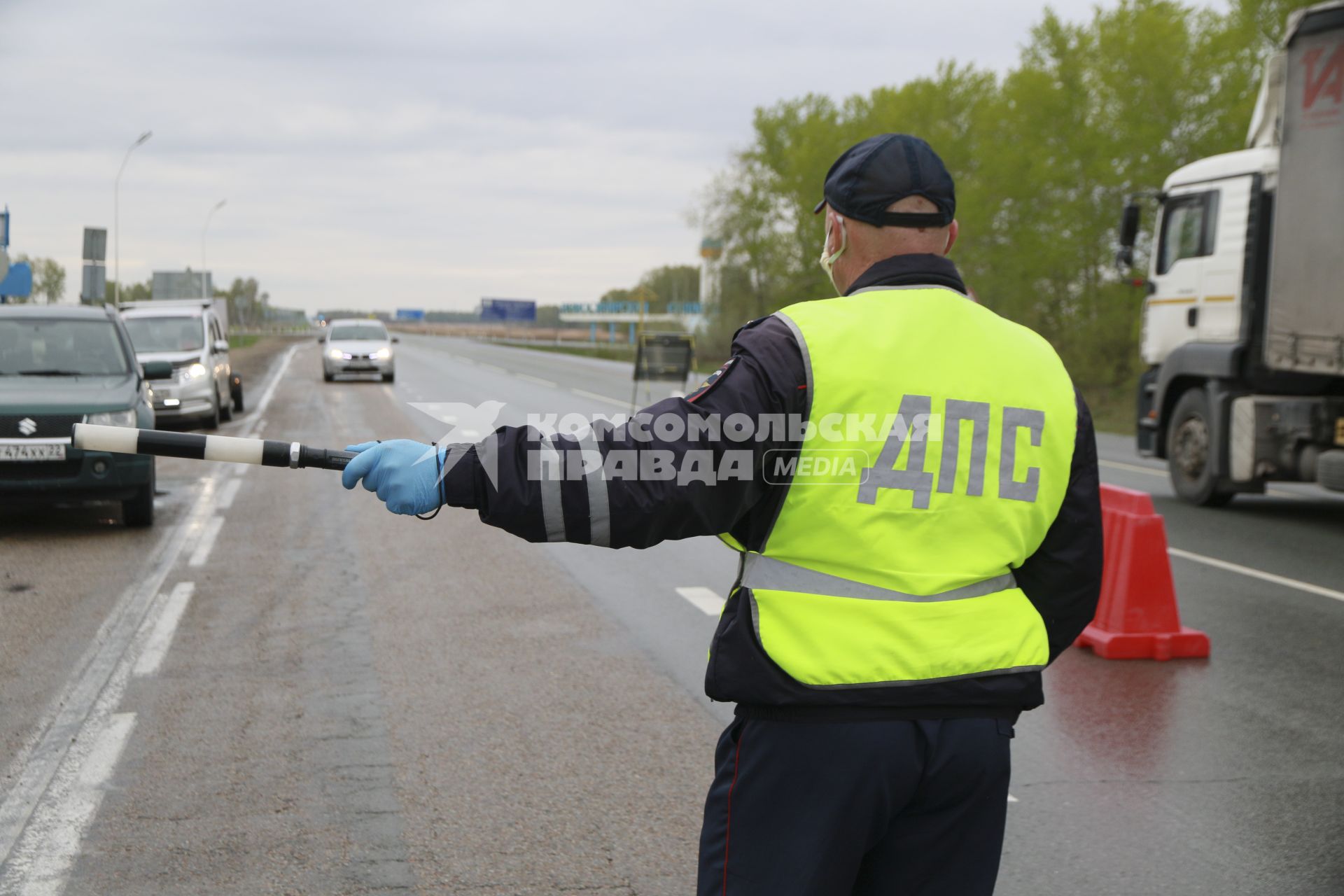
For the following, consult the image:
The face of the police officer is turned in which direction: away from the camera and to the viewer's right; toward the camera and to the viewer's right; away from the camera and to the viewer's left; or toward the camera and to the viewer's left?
away from the camera and to the viewer's left

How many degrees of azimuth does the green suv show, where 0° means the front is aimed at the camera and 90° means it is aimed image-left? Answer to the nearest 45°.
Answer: approximately 0°

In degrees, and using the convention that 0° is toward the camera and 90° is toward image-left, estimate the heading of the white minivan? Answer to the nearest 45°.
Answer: approximately 0°

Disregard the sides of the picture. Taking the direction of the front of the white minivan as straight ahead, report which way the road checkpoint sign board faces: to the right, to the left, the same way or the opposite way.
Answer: the opposite way

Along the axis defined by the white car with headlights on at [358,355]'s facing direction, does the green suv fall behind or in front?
in front

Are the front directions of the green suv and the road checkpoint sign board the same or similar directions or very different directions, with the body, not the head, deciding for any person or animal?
very different directions

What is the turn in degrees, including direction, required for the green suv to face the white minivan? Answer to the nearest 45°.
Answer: approximately 180°

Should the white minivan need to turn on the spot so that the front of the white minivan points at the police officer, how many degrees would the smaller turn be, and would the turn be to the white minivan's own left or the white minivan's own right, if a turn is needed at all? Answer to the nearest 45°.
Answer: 0° — it already faces them

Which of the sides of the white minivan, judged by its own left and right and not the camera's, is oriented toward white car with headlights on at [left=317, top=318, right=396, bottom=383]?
back
